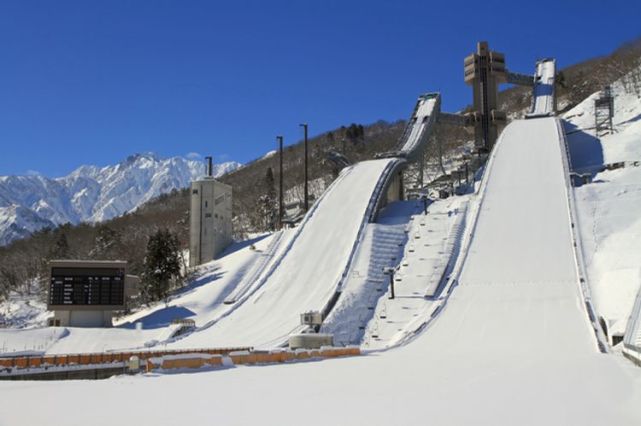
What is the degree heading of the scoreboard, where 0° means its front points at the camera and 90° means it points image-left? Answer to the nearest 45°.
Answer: approximately 0°

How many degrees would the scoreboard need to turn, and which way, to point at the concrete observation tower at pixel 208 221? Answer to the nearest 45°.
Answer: approximately 135° to its left

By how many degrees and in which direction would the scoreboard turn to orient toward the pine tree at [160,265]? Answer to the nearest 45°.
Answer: approximately 135° to its left
